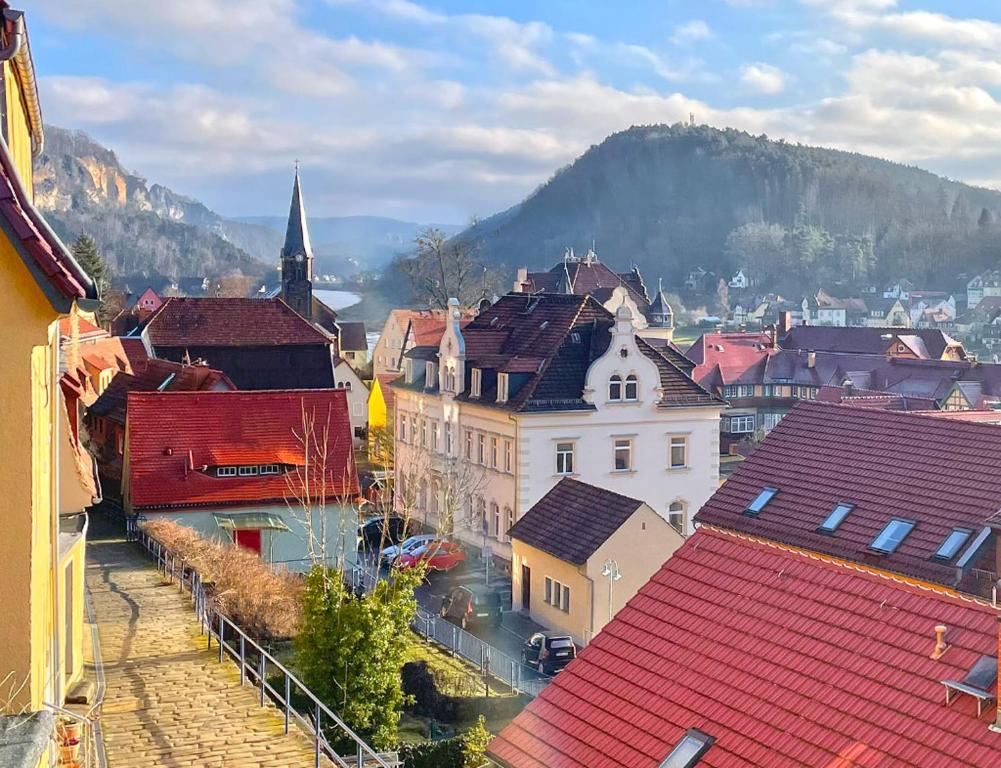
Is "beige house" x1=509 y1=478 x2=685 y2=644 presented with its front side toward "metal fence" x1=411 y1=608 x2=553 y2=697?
yes

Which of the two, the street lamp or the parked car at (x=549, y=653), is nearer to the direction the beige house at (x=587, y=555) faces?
the parked car

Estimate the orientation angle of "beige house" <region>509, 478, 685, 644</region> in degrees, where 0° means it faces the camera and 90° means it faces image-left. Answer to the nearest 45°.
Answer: approximately 45°

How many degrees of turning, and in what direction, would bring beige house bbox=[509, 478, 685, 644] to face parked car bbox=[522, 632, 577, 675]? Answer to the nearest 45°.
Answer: approximately 45° to its left

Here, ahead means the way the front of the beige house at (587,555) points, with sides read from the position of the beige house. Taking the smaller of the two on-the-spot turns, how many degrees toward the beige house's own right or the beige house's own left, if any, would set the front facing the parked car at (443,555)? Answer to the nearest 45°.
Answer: approximately 90° to the beige house's own right

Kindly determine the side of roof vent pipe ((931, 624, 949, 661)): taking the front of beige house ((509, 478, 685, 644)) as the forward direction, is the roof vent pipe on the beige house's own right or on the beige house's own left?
on the beige house's own left
